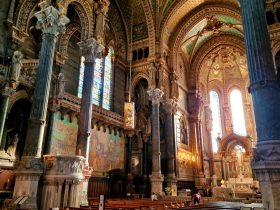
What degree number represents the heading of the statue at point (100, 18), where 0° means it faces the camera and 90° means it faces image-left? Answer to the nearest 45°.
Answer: approximately 315°

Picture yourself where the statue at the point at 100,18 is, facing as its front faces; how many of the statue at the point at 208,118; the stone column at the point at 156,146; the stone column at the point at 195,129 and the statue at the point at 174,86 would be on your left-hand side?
4

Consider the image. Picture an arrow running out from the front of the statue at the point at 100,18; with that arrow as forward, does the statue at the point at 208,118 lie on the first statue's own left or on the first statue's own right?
on the first statue's own left

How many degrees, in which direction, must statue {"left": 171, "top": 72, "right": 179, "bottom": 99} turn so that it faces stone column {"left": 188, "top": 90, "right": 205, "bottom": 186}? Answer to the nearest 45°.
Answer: approximately 135° to its left

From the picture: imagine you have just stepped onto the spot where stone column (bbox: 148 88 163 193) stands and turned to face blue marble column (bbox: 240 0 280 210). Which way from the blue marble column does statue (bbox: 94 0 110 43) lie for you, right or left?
right

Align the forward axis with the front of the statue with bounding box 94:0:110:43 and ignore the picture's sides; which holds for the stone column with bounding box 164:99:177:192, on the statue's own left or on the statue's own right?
on the statue's own left

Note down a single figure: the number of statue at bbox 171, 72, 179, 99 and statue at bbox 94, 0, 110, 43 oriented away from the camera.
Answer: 0

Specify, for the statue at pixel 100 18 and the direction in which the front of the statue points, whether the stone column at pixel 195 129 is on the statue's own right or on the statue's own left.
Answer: on the statue's own left
